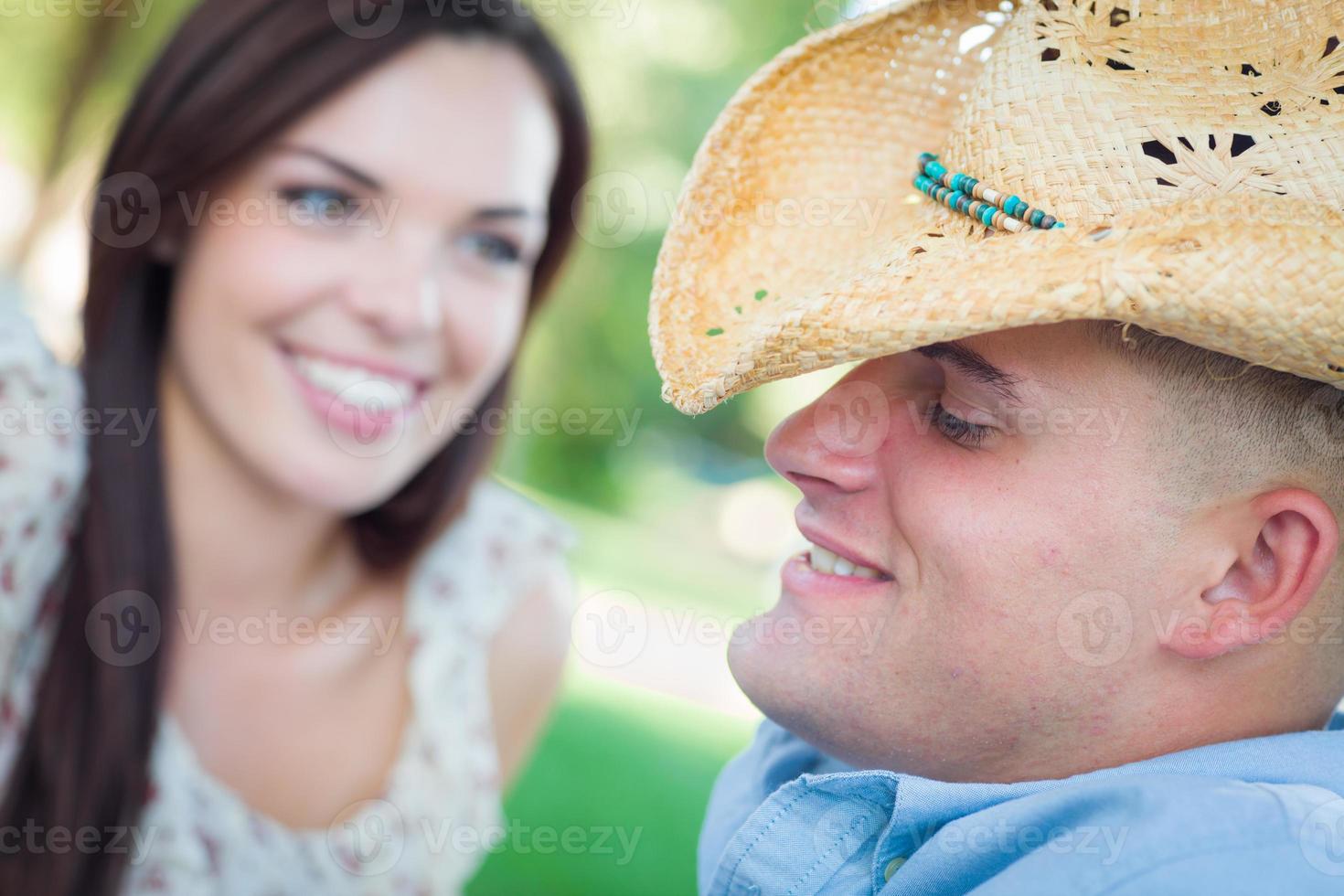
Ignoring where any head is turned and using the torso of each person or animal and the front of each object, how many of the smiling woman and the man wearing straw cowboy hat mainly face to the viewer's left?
1

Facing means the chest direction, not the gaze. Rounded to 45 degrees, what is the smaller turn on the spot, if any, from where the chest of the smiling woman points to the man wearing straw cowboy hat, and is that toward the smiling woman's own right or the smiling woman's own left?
0° — they already face them

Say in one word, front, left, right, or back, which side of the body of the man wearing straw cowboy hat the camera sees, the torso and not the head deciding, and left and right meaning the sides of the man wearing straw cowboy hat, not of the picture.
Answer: left

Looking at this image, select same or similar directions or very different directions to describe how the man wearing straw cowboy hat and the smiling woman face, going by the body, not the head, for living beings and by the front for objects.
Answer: very different directions
